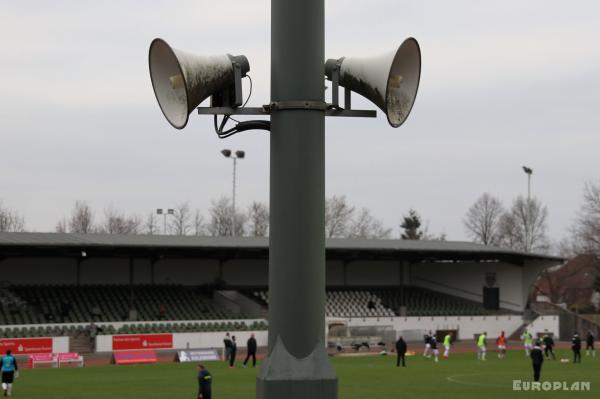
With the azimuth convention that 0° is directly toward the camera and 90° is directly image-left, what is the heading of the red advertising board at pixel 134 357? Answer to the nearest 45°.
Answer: approximately 0°

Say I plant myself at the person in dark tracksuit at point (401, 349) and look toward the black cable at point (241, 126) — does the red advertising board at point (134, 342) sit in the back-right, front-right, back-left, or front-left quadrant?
back-right

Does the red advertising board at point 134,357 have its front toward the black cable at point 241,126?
yes

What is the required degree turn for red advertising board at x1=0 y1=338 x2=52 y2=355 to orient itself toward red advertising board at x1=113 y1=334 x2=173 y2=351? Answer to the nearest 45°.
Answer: approximately 90° to its left

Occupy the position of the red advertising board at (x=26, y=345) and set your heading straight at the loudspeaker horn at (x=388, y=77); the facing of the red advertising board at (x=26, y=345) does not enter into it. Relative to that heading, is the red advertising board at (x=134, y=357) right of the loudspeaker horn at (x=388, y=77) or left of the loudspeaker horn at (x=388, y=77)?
left

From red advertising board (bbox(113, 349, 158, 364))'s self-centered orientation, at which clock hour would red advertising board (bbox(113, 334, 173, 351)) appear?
red advertising board (bbox(113, 334, 173, 351)) is roughly at 6 o'clock from red advertising board (bbox(113, 349, 158, 364)).
